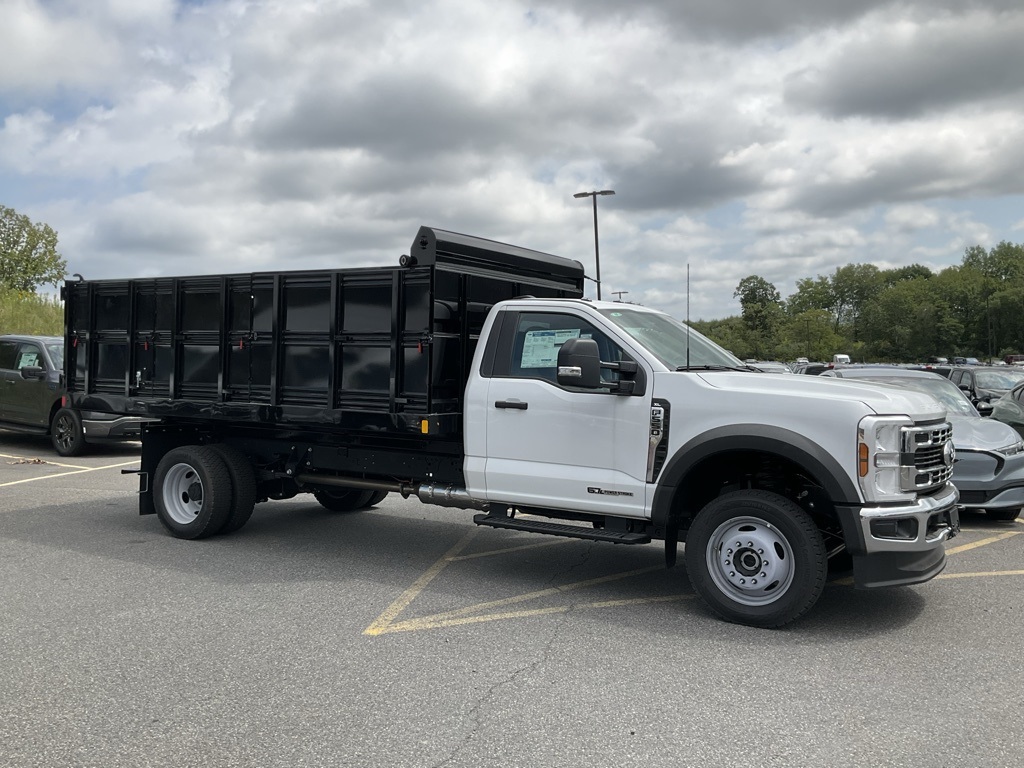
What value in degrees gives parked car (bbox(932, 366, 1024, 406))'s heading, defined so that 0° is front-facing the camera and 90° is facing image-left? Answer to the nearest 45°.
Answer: approximately 315°

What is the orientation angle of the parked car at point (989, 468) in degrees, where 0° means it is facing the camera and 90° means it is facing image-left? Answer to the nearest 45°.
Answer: approximately 315°

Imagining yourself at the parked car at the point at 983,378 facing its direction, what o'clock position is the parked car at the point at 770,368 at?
the parked car at the point at 770,368 is roughly at 2 o'clock from the parked car at the point at 983,378.

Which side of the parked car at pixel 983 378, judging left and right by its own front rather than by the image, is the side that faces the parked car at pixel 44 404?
right

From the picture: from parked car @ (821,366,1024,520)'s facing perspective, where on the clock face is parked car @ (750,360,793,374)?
parked car @ (750,360,793,374) is roughly at 7 o'clock from parked car @ (821,366,1024,520).

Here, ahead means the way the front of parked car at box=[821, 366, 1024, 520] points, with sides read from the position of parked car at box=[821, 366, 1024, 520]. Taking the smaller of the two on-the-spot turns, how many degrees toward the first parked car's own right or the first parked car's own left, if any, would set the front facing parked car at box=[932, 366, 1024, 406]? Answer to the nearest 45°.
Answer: approximately 135° to the first parked car's own left
